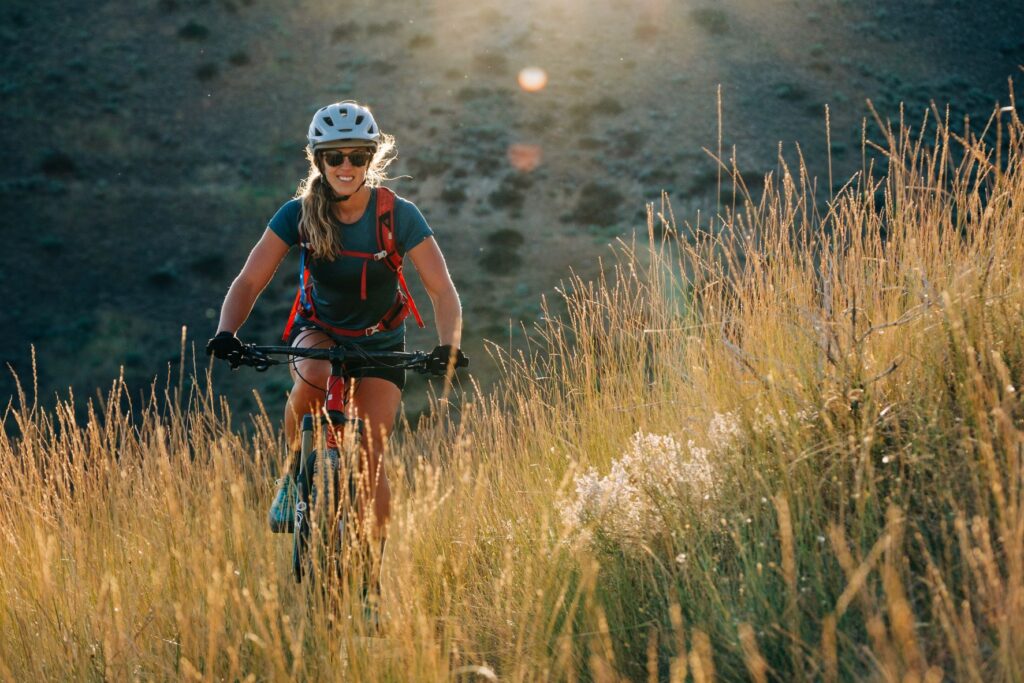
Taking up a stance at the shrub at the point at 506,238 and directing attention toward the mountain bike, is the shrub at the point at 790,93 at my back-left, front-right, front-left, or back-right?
back-left

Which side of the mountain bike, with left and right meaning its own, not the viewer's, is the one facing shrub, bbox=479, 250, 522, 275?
back

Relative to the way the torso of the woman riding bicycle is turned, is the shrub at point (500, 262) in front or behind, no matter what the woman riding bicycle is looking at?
behind

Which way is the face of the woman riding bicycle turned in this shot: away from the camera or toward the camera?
toward the camera

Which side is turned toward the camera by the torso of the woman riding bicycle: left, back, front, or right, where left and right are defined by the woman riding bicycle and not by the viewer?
front

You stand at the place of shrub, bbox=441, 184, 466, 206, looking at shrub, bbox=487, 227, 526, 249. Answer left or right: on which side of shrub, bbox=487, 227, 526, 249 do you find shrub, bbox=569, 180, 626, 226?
left

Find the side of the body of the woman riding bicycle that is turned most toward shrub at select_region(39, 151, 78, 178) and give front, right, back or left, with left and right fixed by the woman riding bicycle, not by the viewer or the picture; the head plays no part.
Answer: back

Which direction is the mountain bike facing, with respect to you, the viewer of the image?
facing the viewer

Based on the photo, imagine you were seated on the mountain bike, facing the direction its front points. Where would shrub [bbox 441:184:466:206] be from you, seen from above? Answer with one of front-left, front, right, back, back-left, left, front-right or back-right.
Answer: back

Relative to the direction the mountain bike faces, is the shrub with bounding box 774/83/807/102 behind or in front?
behind
